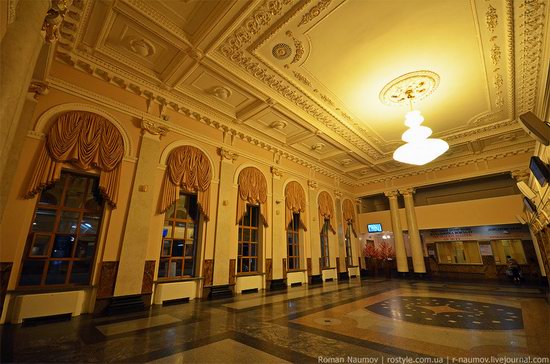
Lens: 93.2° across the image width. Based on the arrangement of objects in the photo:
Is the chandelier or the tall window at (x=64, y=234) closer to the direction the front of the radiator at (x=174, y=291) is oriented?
the chandelier

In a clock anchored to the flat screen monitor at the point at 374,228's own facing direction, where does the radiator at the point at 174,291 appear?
The radiator is roughly at 1 o'clock from the flat screen monitor.

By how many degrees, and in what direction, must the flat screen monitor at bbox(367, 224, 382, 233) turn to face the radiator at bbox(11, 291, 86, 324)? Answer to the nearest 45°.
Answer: approximately 45° to its right

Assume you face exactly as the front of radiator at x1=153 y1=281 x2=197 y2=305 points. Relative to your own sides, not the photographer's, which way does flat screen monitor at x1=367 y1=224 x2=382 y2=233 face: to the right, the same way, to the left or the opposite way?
to the right

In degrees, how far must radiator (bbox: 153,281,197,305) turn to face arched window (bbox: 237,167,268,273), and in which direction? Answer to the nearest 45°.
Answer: approximately 90° to its left

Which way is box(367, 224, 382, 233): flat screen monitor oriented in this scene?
toward the camera

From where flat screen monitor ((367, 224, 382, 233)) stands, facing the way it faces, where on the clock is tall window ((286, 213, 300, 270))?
The tall window is roughly at 1 o'clock from the flat screen monitor.

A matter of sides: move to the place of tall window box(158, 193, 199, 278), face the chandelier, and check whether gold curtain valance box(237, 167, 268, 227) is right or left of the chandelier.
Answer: left

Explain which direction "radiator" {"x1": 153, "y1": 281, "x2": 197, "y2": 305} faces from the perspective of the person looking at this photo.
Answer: facing the viewer and to the right of the viewer

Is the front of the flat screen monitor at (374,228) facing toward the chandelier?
yes

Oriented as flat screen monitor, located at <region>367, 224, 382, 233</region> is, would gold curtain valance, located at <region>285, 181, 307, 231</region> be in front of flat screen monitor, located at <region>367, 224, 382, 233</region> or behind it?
in front

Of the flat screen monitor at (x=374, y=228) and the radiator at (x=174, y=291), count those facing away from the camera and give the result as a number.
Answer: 0
